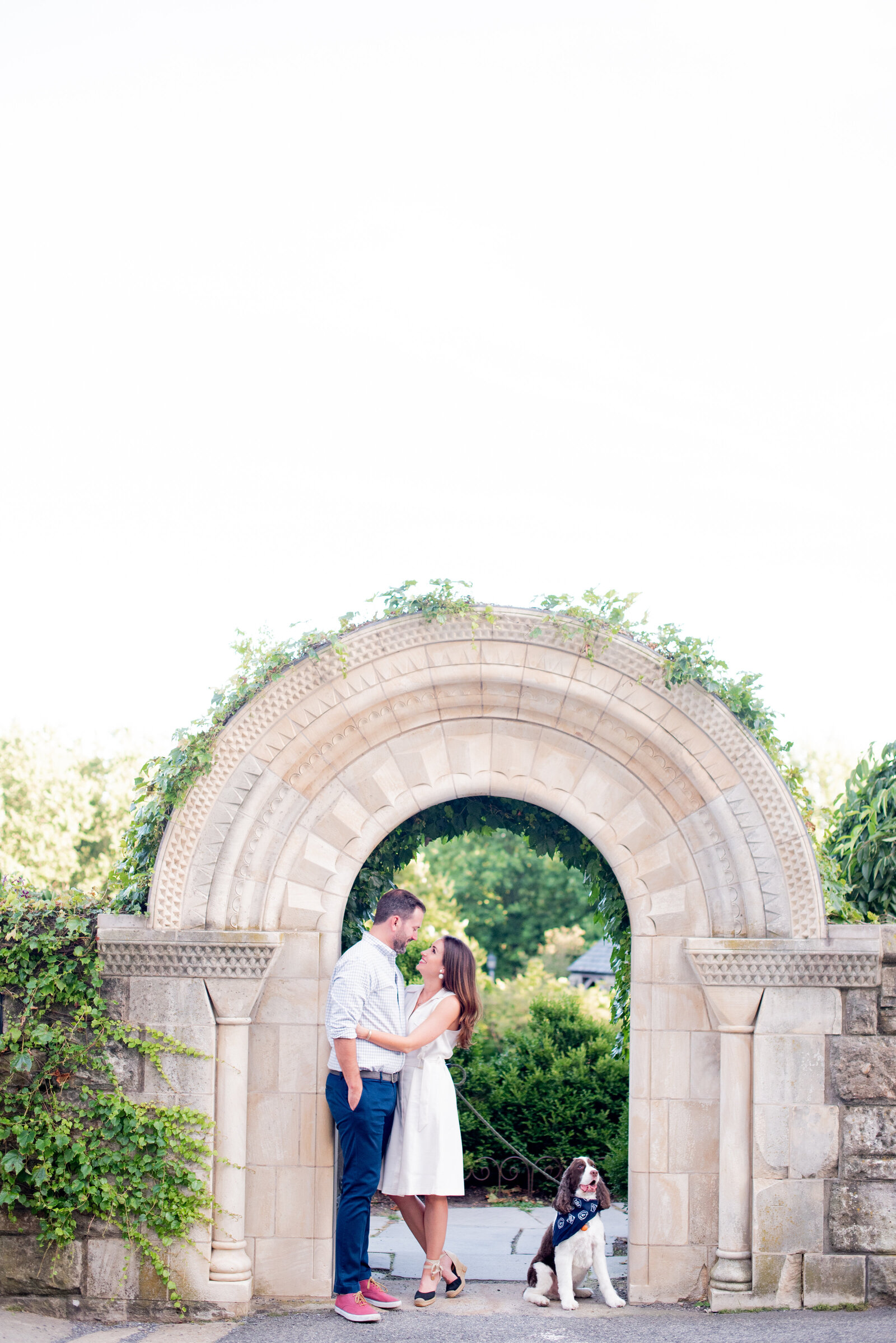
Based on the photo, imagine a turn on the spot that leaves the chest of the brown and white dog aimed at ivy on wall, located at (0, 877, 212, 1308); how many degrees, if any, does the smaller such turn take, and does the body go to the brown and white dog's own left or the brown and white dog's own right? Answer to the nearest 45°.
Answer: approximately 135° to the brown and white dog's own right

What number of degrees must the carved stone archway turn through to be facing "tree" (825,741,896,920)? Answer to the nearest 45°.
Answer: approximately 135° to its left

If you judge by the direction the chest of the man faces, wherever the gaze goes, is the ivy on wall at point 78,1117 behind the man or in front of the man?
behind

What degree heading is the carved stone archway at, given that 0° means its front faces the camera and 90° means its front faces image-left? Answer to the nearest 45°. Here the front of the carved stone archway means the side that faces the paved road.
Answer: approximately 0°

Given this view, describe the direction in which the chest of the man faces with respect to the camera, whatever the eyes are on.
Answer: to the viewer's right

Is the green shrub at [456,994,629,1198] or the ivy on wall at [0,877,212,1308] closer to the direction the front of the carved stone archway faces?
the ivy on wall

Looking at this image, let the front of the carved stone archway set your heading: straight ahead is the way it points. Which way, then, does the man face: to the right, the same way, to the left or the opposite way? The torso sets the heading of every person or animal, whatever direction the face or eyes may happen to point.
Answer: to the left

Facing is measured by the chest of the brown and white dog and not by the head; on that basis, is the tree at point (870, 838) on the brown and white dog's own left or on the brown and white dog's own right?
on the brown and white dog's own left
